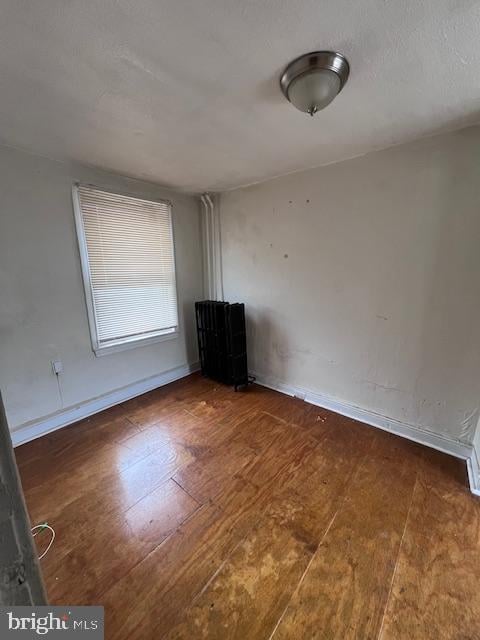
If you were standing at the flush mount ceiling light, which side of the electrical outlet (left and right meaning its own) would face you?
front

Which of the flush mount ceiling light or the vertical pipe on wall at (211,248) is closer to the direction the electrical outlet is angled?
the flush mount ceiling light

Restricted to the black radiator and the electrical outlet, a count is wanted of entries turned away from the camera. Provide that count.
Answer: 0

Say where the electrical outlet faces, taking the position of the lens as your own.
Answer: facing the viewer and to the right of the viewer

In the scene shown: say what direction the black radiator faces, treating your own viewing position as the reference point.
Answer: facing the viewer and to the left of the viewer

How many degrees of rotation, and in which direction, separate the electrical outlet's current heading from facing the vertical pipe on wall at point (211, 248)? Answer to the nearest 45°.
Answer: approximately 45° to its left

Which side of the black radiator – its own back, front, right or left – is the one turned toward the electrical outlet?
front

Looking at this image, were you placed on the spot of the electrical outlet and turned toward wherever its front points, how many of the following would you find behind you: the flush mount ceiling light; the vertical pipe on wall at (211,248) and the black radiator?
0
